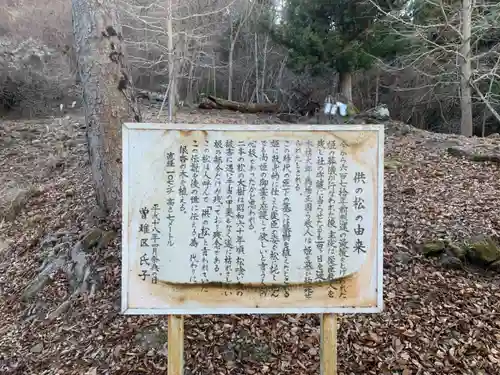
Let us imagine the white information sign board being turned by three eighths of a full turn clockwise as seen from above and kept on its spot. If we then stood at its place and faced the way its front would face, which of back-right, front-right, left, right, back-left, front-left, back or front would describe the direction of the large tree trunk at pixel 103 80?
front

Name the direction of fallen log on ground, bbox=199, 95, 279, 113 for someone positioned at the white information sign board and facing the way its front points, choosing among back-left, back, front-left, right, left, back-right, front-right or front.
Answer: back

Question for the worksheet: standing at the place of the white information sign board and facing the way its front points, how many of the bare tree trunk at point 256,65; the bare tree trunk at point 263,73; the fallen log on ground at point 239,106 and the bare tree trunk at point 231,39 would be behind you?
4

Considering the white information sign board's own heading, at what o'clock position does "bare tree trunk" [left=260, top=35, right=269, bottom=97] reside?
The bare tree trunk is roughly at 6 o'clock from the white information sign board.

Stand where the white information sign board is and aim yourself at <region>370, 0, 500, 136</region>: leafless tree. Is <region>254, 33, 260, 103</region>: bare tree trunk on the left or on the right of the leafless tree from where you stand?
left

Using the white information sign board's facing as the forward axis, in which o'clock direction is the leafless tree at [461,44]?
The leafless tree is roughly at 7 o'clock from the white information sign board.

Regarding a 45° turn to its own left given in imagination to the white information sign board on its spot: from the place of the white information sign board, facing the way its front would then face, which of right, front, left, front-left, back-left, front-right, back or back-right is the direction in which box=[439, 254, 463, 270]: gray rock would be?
left

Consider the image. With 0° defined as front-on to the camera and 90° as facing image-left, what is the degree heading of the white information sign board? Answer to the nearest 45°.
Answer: approximately 0°

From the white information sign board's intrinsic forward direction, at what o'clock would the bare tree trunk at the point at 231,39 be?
The bare tree trunk is roughly at 6 o'clock from the white information sign board.

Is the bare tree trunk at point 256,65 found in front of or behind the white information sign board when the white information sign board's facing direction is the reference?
behind

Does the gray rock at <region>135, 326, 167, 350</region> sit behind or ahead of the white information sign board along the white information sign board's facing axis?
behind
